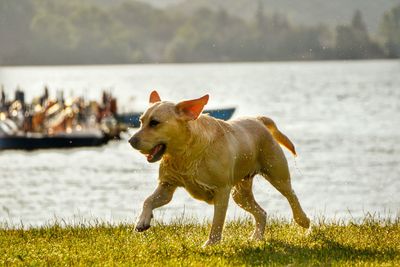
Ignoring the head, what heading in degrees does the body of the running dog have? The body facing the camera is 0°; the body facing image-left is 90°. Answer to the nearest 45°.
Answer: approximately 45°
